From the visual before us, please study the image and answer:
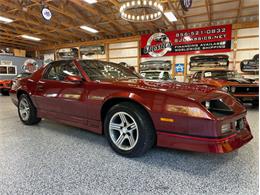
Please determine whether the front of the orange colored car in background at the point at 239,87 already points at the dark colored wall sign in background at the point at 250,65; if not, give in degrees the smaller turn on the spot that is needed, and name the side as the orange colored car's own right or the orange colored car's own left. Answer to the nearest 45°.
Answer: approximately 135° to the orange colored car's own left

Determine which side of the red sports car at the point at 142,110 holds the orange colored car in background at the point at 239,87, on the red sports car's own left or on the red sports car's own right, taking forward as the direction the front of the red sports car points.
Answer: on the red sports car's own left

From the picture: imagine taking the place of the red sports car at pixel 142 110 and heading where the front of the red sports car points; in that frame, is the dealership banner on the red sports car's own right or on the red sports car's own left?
on the red sports car's own left

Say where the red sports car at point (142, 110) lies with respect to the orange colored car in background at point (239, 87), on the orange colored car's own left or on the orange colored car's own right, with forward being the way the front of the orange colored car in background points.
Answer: on the orange colored car's own right

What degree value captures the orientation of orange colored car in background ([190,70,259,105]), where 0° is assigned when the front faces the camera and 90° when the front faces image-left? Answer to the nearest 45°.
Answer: approximately 315°

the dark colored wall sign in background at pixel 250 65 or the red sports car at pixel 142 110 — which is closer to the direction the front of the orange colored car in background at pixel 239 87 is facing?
the red sports car

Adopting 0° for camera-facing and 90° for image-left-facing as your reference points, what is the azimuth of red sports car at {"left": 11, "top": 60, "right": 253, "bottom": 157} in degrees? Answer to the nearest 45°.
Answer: approximately 315°

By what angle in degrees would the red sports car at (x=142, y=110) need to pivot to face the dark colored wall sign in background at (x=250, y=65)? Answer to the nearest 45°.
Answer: approximately 90° to its left

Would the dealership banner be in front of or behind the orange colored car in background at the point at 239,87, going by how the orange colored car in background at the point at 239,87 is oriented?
behind
